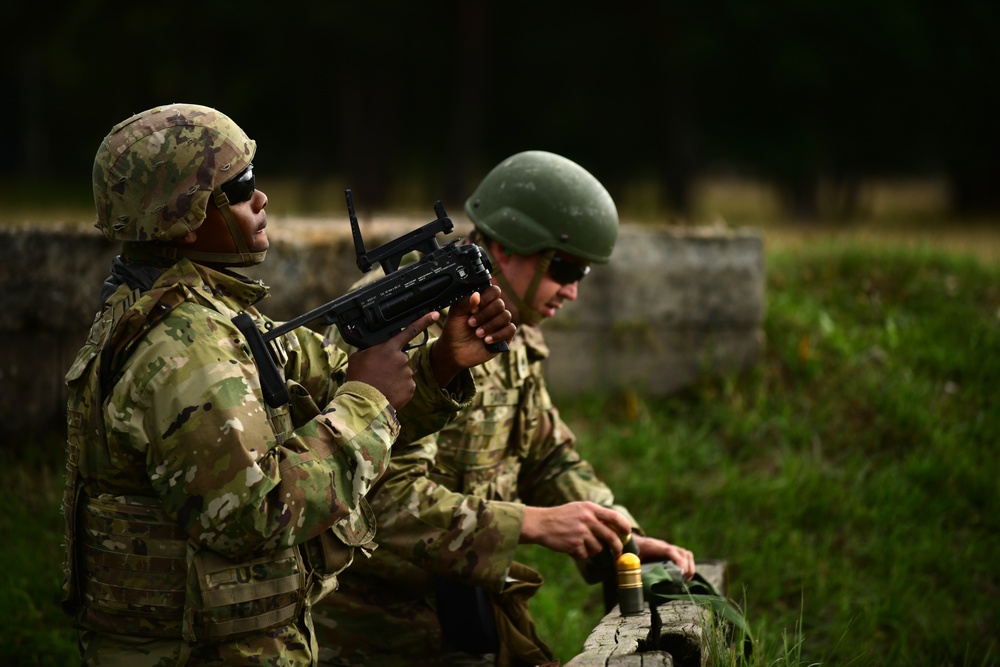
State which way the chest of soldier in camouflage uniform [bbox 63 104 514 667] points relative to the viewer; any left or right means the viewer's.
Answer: facing to the right of the viewer

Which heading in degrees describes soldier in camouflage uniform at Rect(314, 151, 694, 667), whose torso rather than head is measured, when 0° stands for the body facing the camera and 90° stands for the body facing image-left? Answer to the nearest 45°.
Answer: approximately 315°

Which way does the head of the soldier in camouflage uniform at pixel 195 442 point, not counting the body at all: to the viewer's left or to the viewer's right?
to the viewer's right

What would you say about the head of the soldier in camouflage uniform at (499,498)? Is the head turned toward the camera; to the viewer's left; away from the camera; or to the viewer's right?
to the viewer's right
